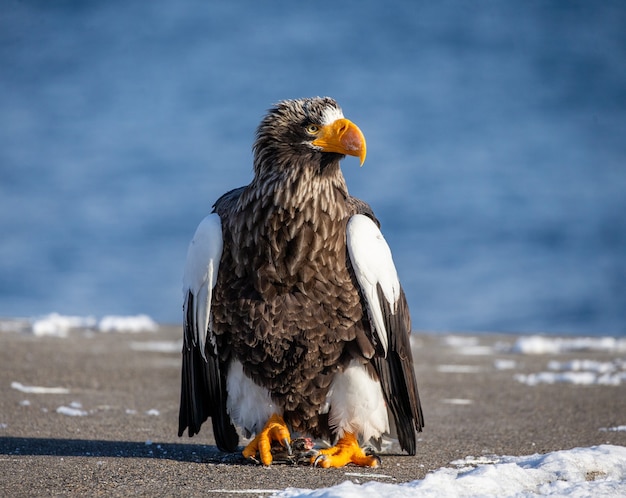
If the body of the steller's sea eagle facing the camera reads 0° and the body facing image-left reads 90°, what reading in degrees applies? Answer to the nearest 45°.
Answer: approximately 0°
